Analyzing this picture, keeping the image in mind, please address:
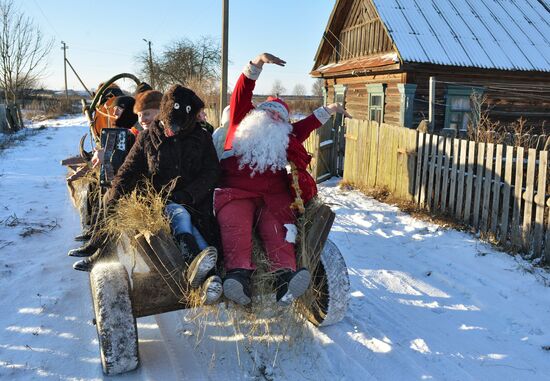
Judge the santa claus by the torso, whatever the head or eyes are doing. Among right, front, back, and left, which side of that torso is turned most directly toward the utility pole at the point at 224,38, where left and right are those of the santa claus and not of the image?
back

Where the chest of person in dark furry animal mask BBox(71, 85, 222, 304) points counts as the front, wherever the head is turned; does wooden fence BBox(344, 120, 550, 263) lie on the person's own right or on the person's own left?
on the person's own left

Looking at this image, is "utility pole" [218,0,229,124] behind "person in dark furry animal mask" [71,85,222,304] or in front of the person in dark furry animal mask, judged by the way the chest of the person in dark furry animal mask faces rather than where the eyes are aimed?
behind

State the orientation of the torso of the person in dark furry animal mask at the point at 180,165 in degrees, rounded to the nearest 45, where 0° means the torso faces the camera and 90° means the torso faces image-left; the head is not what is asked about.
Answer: approximately 0°

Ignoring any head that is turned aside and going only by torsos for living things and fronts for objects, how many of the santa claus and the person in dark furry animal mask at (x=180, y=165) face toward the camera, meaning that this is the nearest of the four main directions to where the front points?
2

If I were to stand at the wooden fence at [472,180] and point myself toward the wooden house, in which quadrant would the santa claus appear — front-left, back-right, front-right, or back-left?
back-left
